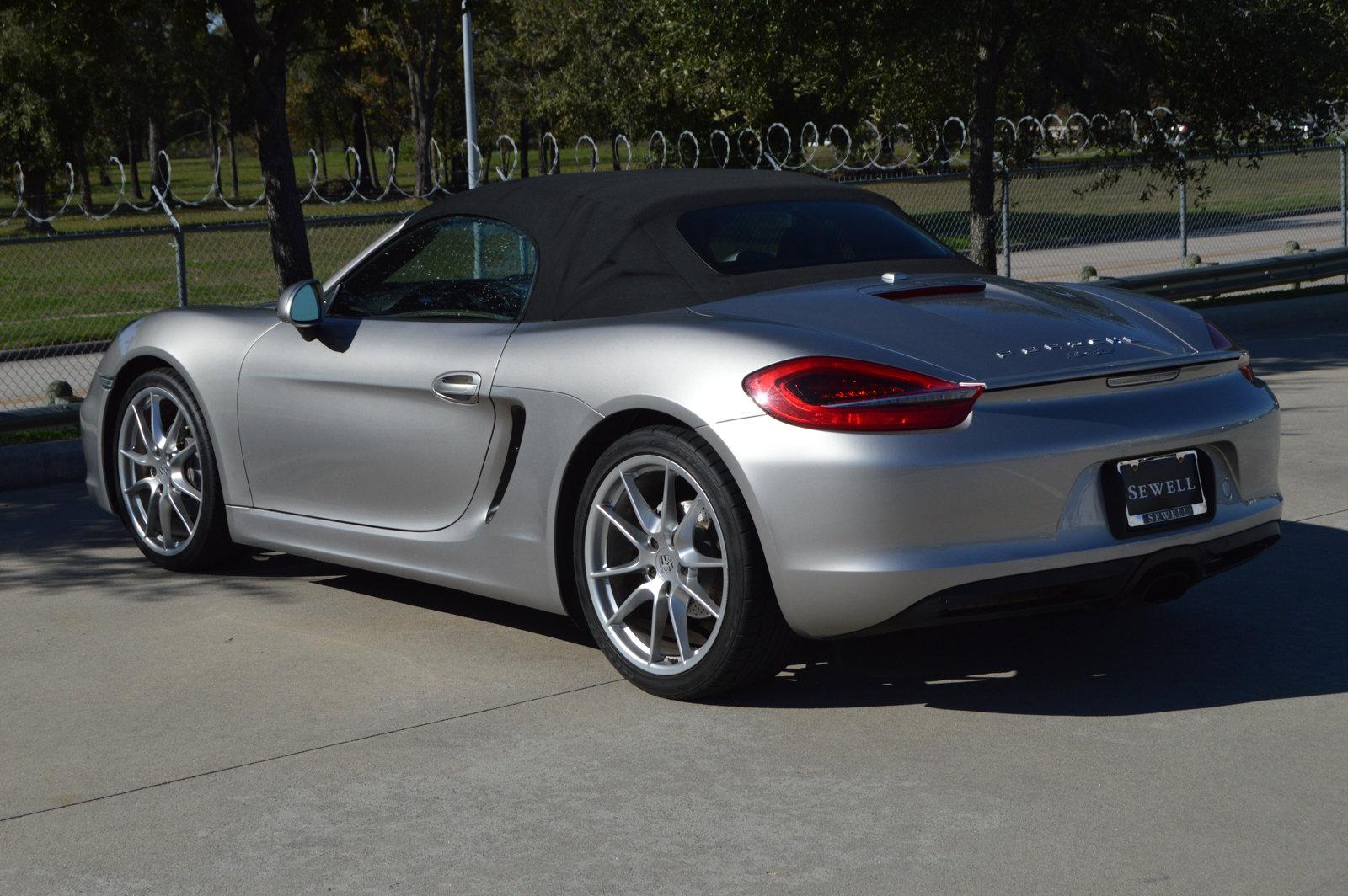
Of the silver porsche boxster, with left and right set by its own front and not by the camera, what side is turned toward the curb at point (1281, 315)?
right

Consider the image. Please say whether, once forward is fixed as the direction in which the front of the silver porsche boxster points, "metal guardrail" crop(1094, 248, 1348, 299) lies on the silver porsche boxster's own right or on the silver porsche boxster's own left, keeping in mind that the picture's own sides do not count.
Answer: on the silver porsche boxster's own right

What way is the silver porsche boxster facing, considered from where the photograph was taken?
facing away from the viewer and to the left of the viewer

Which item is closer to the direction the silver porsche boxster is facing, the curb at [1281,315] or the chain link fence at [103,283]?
the chain link fence
